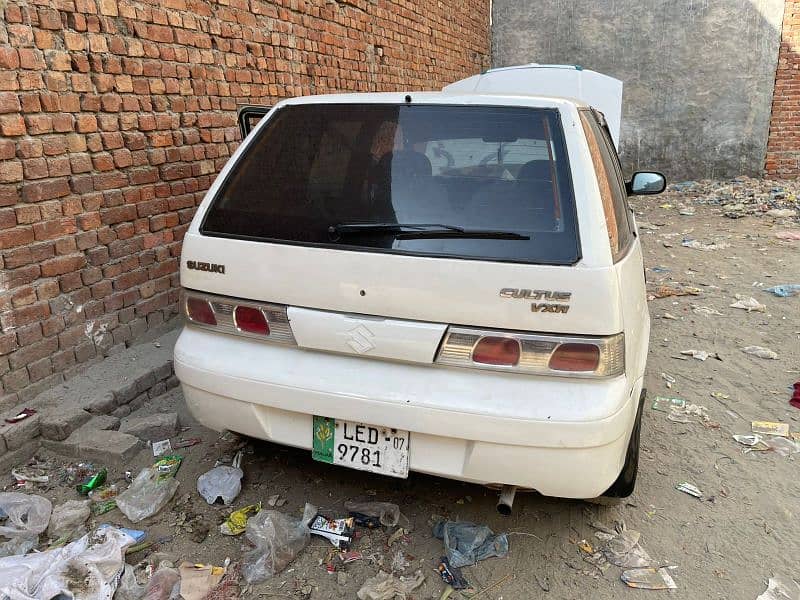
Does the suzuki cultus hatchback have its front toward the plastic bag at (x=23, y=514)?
no

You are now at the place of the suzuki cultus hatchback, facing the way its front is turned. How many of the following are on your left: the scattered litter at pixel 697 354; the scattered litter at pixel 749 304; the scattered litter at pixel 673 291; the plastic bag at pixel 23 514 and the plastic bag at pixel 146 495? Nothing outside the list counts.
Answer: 2

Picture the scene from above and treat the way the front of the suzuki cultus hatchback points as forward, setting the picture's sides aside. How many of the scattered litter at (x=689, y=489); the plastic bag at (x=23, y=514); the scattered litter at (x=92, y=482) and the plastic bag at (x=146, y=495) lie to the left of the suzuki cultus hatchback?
3

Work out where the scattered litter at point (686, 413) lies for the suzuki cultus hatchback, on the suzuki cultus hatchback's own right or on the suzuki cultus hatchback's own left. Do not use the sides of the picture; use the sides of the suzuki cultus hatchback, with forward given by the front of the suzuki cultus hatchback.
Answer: on the suzuki cultus hatchback's own right

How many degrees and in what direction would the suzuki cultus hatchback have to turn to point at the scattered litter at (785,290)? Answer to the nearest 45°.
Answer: approximately 45° to its right

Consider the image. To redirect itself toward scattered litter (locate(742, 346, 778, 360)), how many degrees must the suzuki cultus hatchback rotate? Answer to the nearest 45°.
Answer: approximately 45° to its right

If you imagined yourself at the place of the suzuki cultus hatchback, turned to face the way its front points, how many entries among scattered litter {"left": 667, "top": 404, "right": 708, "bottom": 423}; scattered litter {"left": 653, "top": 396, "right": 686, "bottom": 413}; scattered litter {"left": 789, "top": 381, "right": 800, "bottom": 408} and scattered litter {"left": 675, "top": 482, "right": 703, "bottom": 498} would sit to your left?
0

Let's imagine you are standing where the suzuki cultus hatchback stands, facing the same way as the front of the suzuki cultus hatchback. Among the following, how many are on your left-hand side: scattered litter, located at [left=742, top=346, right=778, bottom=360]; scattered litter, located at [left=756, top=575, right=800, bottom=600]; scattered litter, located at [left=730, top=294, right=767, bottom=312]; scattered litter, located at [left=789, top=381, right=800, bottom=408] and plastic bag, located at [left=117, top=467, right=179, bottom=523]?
1

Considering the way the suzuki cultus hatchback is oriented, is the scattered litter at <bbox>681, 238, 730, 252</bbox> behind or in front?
in front

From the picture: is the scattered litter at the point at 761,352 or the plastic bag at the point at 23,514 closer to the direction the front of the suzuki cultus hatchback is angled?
the scattered litter

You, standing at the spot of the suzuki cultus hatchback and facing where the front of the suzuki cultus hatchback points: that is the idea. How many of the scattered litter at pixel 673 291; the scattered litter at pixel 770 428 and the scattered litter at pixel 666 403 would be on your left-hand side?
0

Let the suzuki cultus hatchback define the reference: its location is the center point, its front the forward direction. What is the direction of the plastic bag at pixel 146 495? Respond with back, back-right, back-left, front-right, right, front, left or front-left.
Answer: left

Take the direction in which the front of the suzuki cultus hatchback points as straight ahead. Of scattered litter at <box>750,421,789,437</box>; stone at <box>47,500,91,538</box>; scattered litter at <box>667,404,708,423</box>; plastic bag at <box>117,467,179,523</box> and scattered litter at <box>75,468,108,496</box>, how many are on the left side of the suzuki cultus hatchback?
3

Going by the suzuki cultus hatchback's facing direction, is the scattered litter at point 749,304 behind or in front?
in front

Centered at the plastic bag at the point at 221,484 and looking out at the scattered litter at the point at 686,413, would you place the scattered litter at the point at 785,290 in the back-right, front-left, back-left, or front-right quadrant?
front-left

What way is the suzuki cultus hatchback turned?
away from the camera
